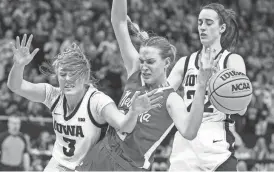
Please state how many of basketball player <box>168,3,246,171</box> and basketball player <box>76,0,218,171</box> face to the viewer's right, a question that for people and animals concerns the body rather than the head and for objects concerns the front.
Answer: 0

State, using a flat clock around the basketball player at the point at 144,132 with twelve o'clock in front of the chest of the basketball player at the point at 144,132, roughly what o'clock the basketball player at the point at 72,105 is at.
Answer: the basketball player at the point at 72,105 is roughly at 2 o'clock from the basketball player at the point at 144,132.

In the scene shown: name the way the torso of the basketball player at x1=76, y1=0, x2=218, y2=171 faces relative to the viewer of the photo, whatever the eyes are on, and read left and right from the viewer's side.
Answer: facing the viewer and to the left of the viewer

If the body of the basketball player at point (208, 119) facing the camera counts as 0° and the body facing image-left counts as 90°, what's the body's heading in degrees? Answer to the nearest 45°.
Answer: approximately 45°

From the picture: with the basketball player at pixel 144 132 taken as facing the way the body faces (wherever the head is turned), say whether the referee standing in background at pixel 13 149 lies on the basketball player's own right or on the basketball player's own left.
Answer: on the basketball player's own right

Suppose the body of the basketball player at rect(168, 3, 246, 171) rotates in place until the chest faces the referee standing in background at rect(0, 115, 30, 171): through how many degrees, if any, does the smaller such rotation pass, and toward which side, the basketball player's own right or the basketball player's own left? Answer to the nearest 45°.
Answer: approximately 90° to the basketball player's own right

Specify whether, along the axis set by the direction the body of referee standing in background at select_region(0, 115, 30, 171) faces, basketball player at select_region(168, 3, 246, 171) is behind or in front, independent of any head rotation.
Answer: in front

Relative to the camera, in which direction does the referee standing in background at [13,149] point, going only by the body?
toward the camera

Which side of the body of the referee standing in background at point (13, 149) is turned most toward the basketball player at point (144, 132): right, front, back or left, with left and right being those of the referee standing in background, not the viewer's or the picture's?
front
